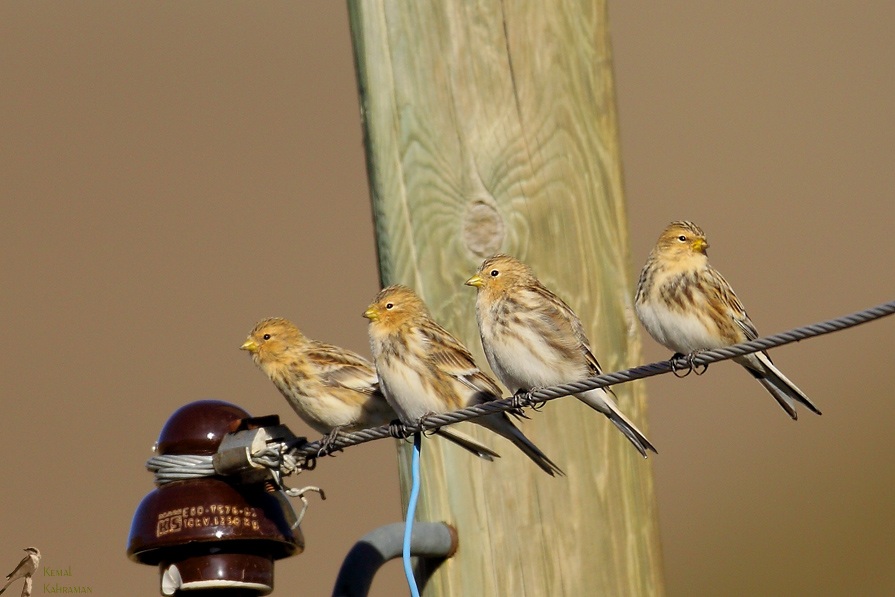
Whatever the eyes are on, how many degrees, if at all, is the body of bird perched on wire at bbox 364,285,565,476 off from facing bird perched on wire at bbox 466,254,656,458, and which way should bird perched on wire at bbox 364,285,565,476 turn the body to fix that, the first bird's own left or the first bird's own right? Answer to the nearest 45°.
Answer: approximately 135° to the first bird's own left

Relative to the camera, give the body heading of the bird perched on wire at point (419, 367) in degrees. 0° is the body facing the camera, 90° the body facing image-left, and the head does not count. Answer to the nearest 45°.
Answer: approximately 45°

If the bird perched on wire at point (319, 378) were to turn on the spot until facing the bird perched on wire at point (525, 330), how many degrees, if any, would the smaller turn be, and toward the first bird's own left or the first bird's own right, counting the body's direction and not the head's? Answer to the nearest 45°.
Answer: approximately 135° to the first bird's own left

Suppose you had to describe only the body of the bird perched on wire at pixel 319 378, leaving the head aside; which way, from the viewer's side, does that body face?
to the viewer's left

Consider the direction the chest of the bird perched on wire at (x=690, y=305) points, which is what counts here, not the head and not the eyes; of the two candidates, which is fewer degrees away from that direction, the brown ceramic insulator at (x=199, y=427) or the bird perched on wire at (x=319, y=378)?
the brown ceramic insulator

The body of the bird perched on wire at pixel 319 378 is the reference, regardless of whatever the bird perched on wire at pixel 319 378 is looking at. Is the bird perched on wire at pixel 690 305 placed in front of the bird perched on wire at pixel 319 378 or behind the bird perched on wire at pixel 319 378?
behind

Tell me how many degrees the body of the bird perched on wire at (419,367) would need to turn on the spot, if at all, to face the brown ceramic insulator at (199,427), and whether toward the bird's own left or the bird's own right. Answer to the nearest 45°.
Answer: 0° — it already faces it

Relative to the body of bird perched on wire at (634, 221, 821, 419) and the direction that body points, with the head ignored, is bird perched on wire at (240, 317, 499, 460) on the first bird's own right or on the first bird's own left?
on the first bird's own right

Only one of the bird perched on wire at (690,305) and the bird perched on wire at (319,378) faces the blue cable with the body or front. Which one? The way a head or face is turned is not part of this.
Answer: the bird perched on wire at (690,305)
